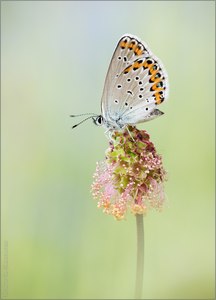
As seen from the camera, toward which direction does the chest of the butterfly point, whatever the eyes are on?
to the viewer's left
